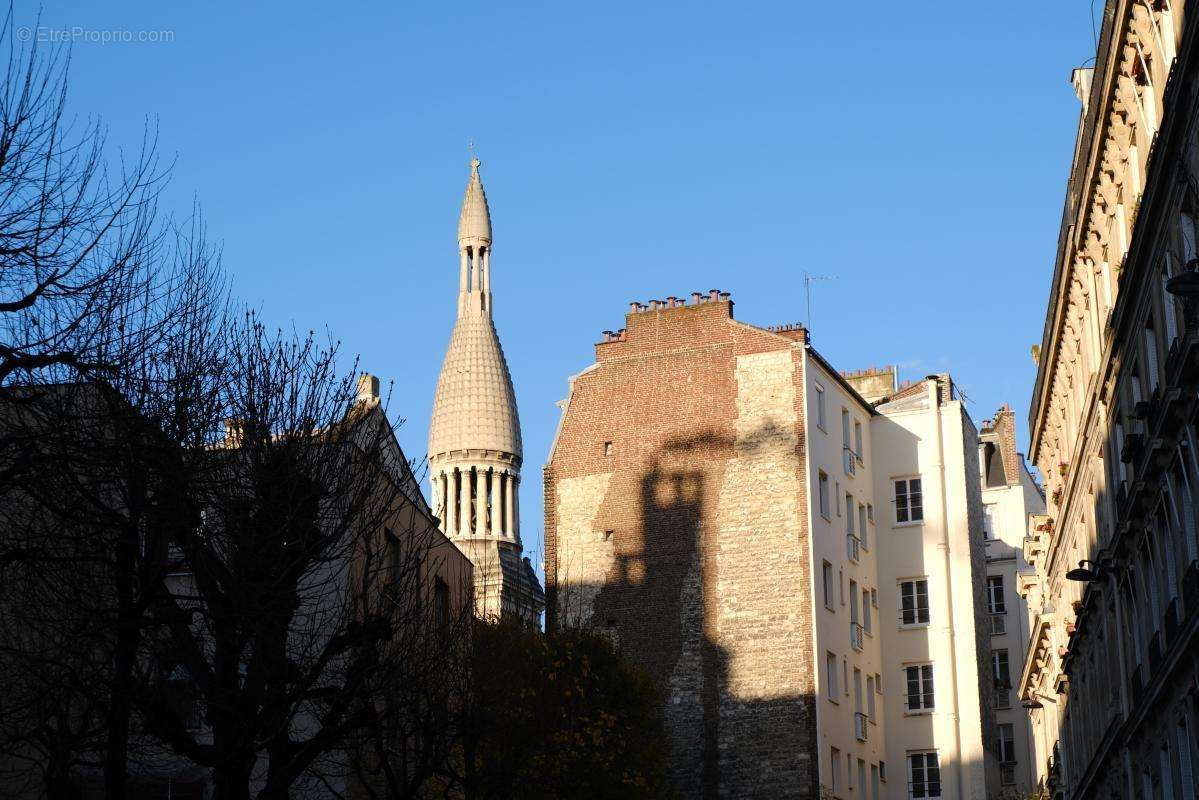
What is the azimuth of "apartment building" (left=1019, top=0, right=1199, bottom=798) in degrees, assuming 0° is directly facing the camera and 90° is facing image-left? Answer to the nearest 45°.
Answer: approximately 90°
